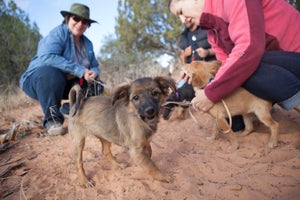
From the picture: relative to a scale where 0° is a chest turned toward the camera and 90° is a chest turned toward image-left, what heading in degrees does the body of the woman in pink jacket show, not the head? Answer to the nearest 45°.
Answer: approximately 90°

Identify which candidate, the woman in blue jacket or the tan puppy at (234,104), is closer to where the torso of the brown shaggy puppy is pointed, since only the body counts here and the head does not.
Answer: the tan puppy

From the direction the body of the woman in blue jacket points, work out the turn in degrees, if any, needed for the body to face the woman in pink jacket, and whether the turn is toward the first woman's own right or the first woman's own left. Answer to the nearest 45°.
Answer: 0° — they already face them

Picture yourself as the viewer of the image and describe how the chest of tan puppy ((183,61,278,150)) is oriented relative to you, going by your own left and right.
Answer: facing to the left of the viewer

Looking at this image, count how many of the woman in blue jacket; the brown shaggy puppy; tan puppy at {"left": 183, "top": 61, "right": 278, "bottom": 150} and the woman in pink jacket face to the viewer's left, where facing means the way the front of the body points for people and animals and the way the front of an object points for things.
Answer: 2

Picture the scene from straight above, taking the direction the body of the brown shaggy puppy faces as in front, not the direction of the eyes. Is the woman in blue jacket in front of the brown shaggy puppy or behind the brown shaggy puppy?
behind

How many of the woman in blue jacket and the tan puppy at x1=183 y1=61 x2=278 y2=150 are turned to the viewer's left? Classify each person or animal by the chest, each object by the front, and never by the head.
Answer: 1

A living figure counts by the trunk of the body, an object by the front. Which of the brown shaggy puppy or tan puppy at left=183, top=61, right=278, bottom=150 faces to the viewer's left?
the tan puppy
